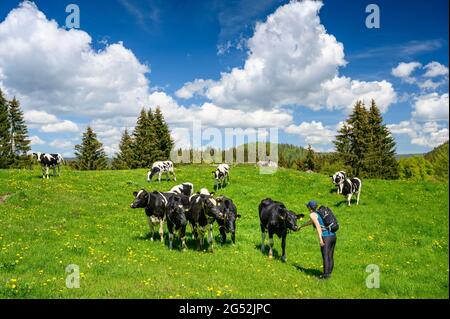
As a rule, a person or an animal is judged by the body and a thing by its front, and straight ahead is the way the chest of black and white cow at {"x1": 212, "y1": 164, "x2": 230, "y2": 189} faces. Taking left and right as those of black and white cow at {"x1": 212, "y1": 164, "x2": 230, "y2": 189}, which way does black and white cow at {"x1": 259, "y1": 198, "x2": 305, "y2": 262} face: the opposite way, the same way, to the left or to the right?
to the left

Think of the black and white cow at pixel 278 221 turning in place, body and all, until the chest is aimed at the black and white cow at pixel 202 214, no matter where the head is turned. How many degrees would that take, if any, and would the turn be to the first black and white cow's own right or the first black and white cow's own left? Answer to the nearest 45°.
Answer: approximately 135° to the first black and white cow's own right

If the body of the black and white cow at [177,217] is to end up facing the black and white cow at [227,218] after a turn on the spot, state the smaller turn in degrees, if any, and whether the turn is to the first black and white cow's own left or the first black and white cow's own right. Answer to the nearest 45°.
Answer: approximately 90° to the first black and white cow's own left

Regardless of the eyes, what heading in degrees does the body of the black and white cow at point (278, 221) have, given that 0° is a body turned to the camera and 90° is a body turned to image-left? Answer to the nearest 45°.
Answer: approximately 315°

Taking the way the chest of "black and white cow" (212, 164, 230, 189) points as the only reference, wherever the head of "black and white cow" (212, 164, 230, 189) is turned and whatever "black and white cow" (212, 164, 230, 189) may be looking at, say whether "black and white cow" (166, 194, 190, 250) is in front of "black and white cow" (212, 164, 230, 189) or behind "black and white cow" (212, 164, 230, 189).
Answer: in front

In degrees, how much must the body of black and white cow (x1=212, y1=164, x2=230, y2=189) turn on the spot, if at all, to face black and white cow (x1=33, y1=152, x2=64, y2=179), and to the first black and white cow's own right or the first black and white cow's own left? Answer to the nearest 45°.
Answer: approximately 45° to the first black and white cow's own right

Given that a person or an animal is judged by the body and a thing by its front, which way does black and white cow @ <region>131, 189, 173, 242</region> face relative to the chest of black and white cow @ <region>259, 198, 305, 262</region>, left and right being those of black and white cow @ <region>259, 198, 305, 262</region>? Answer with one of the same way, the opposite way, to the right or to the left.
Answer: to the right
